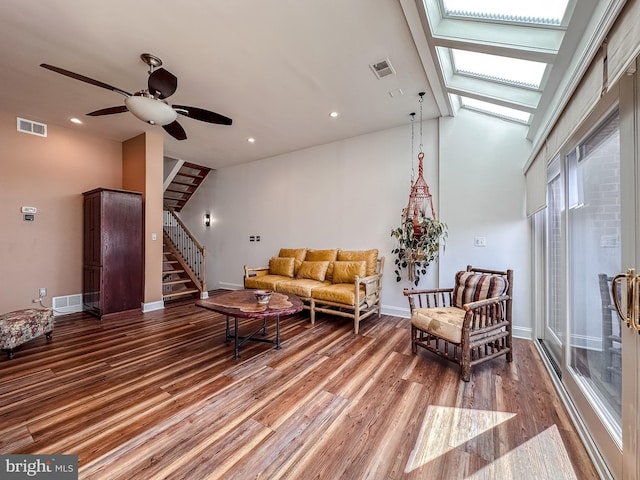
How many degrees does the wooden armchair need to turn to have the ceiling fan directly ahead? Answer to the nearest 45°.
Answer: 0° — it already faces it

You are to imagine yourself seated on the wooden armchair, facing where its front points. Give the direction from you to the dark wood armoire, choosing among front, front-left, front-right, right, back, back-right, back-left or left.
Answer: front-right

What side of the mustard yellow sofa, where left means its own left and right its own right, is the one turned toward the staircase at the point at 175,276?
right

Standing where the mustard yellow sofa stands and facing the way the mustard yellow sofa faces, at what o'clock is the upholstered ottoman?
The upholstered ottoman is roughly at 1 o'clock from the mustard yellow sofa.

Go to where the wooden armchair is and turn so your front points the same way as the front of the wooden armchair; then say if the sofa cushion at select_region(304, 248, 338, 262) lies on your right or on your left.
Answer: on your right

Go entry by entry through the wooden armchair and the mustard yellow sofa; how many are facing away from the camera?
0

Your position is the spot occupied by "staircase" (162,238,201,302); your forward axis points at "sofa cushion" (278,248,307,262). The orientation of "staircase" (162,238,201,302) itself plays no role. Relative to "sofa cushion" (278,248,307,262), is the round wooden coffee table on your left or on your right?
right

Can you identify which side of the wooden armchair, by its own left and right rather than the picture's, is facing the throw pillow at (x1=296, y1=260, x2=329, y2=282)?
right

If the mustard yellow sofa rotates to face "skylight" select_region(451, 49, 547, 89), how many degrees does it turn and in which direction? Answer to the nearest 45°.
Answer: approximately 90° to its left

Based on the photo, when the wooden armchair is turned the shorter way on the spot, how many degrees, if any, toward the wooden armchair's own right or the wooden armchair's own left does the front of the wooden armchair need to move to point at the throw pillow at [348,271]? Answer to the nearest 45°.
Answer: approximately 90° to the wooden armchair's own right

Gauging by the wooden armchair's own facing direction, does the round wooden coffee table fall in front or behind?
in front

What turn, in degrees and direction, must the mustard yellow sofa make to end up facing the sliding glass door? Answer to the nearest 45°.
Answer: approximately 90° to its left

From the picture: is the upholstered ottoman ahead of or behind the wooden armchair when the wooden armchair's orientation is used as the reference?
ahead
